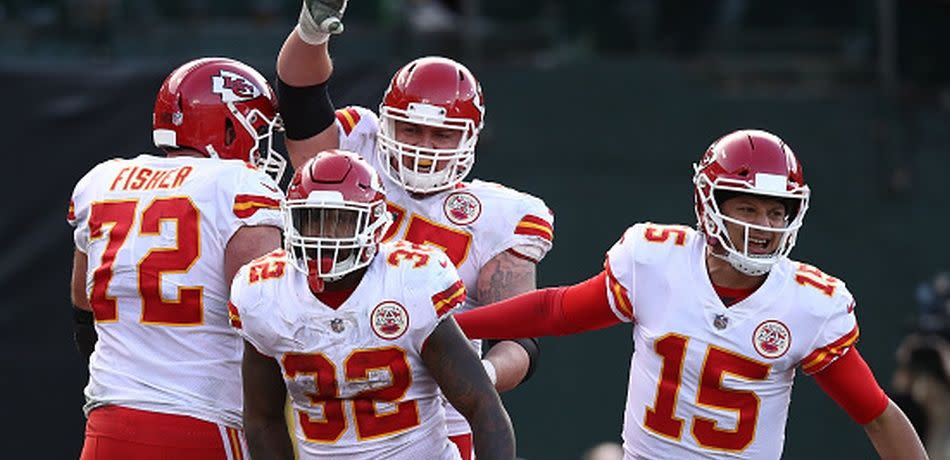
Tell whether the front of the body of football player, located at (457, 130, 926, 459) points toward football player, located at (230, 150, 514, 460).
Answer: no

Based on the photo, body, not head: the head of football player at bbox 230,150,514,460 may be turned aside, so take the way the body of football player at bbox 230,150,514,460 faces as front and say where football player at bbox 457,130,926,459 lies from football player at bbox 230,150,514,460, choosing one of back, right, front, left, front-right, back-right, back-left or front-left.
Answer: left

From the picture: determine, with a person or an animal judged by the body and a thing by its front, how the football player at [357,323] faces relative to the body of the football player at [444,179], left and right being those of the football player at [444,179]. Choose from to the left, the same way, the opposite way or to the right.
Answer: the same way

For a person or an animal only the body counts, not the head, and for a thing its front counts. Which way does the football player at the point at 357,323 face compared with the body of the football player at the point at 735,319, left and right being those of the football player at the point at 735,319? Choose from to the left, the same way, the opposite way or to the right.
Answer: the same way

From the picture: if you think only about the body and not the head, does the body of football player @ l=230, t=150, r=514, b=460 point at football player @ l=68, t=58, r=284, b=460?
no

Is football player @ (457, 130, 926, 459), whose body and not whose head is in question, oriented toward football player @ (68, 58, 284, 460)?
no

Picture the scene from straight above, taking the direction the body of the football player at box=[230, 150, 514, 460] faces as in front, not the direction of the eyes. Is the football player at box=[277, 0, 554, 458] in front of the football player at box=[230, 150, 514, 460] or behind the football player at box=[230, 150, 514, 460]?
behind

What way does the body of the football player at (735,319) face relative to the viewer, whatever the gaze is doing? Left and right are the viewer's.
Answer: facing the viewer

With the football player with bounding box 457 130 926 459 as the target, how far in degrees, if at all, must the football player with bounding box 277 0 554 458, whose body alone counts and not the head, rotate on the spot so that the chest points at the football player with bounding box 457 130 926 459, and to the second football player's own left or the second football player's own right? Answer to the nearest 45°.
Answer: approximately 45° to the second football player's own left

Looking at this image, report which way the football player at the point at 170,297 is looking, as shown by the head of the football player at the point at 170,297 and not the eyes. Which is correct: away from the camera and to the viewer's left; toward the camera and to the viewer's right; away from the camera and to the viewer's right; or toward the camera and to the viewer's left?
away from the camera and to the viewer's right

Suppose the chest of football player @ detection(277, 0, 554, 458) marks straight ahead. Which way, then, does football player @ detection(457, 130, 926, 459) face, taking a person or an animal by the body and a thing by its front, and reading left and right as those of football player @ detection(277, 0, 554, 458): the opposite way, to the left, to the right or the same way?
the same way

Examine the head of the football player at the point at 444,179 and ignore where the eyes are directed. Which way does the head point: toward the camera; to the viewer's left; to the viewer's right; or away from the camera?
toward the camera

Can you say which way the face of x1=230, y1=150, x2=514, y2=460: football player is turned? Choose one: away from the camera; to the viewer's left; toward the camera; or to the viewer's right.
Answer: toward the camera

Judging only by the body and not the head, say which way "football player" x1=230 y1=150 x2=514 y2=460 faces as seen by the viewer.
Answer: toward the camera

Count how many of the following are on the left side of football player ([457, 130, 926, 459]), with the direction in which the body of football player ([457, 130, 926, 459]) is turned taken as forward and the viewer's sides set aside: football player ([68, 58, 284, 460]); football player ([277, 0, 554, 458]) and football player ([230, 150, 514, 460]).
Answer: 0
